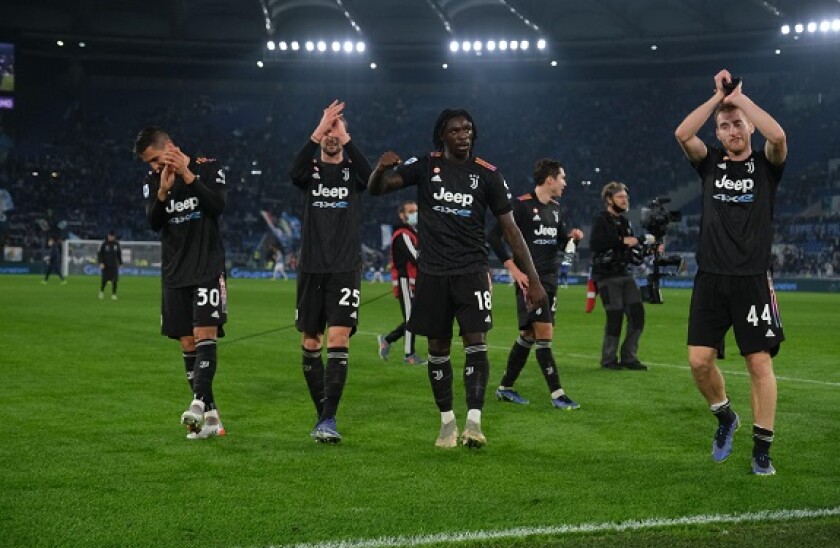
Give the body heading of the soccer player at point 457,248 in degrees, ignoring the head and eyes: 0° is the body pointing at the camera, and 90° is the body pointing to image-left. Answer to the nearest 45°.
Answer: approximately 0°

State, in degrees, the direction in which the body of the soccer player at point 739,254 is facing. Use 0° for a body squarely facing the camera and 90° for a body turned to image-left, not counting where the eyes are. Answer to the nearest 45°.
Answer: approximately 0°

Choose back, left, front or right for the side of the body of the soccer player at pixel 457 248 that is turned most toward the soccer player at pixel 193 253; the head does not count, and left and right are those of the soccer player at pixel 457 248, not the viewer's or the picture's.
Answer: right

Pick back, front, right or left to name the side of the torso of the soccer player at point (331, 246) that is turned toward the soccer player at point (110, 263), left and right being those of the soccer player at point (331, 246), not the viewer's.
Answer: back

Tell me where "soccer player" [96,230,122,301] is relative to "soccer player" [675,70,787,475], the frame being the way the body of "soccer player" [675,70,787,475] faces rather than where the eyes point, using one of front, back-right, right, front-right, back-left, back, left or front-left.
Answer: back-right

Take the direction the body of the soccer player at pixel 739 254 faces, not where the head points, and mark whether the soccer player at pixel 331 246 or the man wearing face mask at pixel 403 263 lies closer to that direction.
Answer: the soccer player
